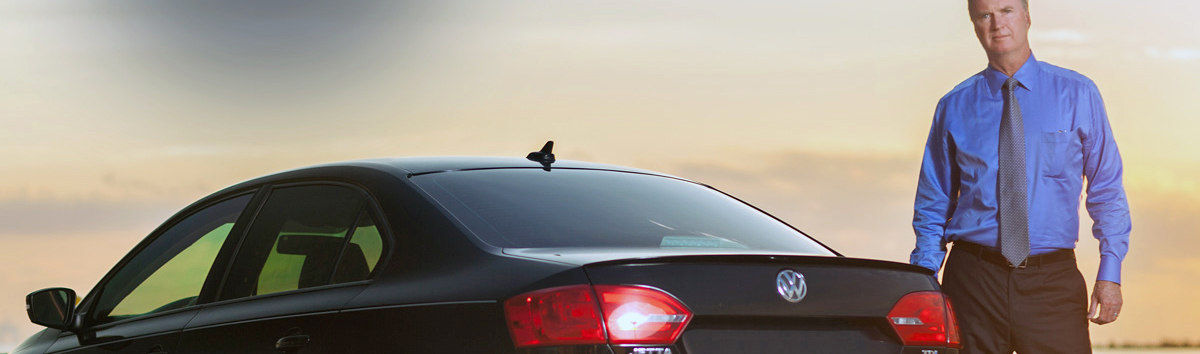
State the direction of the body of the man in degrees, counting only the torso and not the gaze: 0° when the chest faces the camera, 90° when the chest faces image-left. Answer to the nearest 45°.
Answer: approximately 0°

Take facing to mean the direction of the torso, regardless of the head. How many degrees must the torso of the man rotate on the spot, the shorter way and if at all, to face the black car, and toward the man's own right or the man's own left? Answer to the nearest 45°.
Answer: approximately 45° to the man's own right

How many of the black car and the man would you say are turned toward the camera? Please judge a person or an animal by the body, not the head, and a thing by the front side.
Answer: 1

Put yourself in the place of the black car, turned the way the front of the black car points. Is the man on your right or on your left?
on your right

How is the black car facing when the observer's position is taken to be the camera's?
facing away from the viewer and to the left of the viewer
